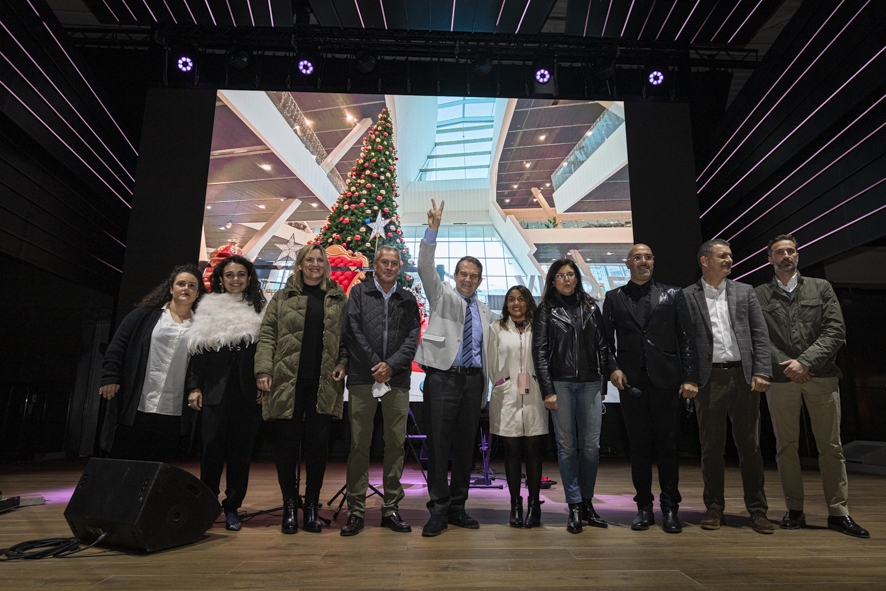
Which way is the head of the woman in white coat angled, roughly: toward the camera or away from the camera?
toward the camera

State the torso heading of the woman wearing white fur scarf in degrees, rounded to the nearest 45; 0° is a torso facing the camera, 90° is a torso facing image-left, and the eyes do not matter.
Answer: approximately 0°

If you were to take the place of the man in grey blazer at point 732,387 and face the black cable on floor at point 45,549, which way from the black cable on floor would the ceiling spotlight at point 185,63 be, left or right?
right

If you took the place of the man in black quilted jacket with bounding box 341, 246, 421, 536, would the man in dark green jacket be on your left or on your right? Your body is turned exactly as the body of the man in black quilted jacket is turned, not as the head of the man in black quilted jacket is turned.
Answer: on your left

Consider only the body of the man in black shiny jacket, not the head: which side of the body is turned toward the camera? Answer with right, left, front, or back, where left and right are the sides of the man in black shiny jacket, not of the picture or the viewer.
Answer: front

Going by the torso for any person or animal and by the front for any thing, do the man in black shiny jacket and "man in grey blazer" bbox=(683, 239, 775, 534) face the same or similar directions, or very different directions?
same or similar directions

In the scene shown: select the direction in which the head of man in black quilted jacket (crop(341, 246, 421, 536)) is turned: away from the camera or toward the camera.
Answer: toward the camera

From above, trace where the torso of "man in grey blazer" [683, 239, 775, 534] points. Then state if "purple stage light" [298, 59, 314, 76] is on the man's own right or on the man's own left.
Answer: on the man's own right

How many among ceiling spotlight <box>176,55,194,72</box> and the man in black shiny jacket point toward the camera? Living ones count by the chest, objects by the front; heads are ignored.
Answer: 2

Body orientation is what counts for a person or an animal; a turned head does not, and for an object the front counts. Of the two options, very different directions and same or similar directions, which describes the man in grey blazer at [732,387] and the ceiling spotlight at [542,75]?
same or similar directions

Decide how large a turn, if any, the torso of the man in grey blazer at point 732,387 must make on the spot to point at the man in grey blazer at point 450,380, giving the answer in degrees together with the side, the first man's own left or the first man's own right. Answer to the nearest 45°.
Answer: approximately 45° to the first man's own right

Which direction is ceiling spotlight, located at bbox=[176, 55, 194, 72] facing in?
toward the camera

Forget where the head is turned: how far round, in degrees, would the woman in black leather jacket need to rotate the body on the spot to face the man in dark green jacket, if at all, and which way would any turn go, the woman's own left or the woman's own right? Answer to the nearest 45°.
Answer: approximately 90° to the woman's own left

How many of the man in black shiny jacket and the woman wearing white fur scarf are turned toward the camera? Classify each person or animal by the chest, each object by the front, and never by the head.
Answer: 2

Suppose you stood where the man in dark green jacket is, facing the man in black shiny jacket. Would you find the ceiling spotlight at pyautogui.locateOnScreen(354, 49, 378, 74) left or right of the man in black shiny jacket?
right
